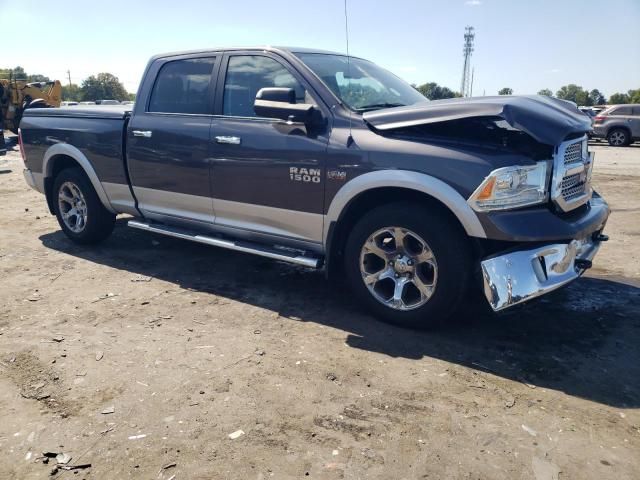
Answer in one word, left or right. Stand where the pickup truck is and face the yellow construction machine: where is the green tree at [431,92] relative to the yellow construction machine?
right

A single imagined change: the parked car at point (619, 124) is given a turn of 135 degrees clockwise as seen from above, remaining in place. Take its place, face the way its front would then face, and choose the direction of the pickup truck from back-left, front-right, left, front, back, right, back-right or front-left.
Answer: front-left

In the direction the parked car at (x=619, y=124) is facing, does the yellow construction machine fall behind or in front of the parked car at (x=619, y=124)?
behind

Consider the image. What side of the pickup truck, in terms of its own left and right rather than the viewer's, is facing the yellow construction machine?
back

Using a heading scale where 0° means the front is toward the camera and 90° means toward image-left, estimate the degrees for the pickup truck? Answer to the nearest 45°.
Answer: approximately 315°

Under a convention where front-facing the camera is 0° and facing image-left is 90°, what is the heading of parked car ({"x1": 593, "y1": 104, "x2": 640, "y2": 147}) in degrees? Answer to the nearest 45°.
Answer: approximately 270°
